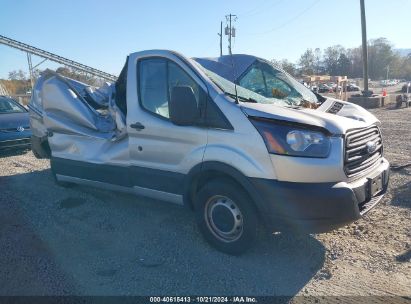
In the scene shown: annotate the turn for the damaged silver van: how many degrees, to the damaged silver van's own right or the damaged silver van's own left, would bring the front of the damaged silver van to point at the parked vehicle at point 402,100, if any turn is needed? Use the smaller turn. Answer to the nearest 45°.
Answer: approximately 90° to the damaged silver van's own left

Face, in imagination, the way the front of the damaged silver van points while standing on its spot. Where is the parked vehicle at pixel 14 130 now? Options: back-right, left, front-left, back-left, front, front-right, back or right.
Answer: back

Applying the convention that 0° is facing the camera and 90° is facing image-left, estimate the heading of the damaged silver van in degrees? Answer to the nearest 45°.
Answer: approximately 315°
